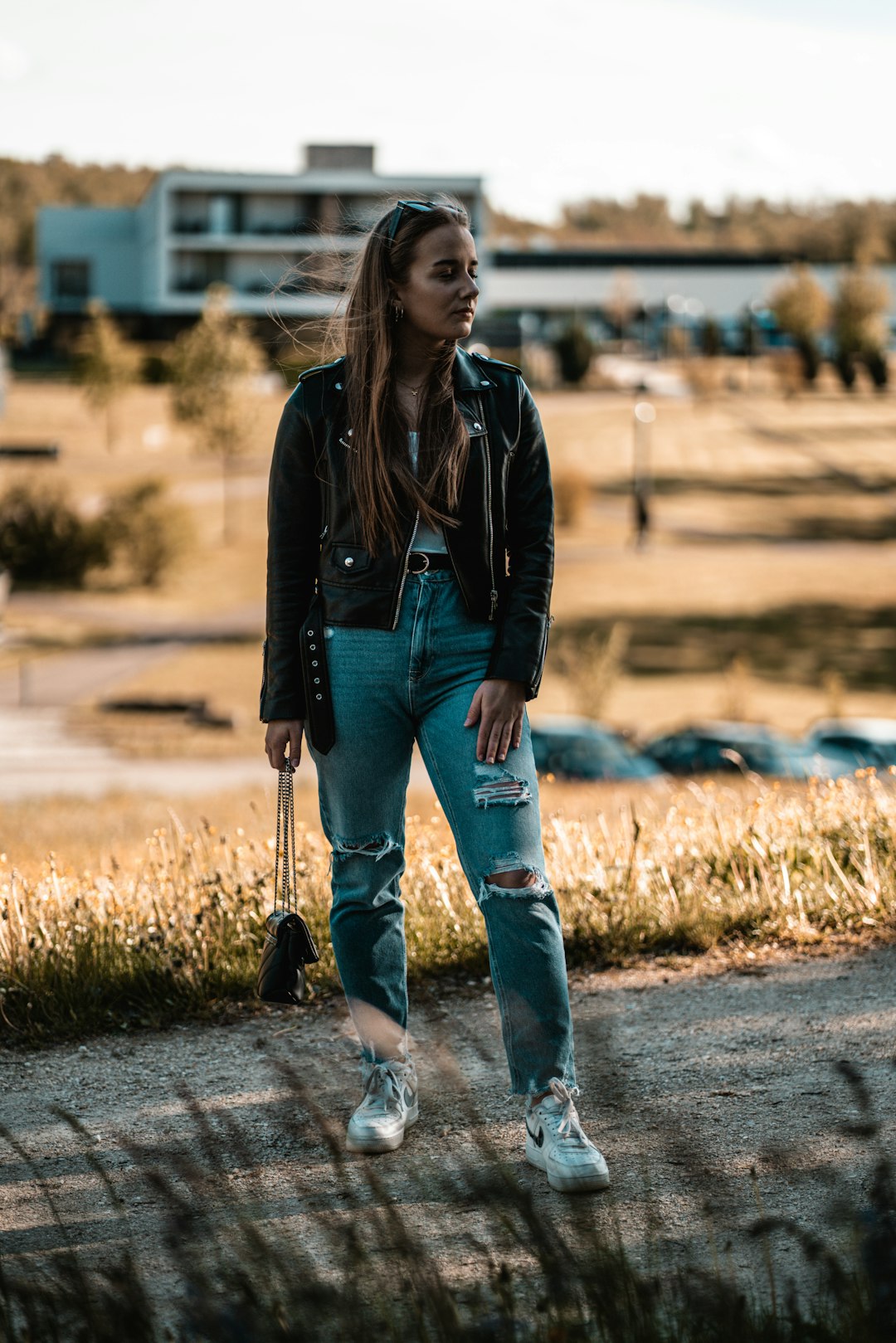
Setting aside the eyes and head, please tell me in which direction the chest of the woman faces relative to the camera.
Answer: toward the camera

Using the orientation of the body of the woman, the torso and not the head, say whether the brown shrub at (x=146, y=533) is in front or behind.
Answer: behind

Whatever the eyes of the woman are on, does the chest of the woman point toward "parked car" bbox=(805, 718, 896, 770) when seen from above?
no

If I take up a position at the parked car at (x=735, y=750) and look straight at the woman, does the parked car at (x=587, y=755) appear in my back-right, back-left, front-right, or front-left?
front-right

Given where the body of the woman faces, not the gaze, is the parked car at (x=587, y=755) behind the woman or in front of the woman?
behind

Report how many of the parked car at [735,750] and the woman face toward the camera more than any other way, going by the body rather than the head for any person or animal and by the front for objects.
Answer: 1

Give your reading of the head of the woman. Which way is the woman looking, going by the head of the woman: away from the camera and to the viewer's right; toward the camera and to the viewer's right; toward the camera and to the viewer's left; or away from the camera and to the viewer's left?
toward the camera and to the viewer's right

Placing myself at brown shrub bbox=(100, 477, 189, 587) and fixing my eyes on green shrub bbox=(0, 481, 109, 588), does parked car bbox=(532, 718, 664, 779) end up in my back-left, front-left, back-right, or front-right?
back-left

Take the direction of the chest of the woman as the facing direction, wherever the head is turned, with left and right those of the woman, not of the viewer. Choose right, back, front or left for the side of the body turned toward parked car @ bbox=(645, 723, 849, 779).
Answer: back
